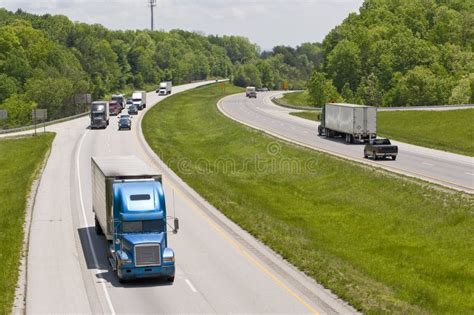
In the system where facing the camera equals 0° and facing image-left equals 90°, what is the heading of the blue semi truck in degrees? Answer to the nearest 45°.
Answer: approximately 0°
